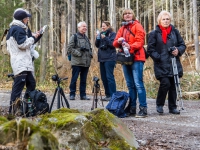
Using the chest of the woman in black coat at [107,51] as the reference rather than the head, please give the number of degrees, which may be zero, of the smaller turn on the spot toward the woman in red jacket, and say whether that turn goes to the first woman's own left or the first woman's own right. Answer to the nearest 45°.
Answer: approximately 45° to the first woman's own left

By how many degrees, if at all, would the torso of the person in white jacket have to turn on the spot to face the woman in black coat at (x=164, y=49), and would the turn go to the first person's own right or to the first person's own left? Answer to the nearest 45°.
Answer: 0° — they already face them

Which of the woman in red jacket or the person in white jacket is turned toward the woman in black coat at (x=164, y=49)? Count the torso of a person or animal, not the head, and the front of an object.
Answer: the person in white jacket

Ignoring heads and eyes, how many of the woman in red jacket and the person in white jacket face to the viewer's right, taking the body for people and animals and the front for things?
1

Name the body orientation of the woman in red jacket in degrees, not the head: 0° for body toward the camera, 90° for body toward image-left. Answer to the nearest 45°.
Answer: approximately 45°

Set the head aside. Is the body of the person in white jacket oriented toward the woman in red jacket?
yes

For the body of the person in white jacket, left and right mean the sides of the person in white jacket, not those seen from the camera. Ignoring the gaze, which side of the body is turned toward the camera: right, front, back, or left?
right
